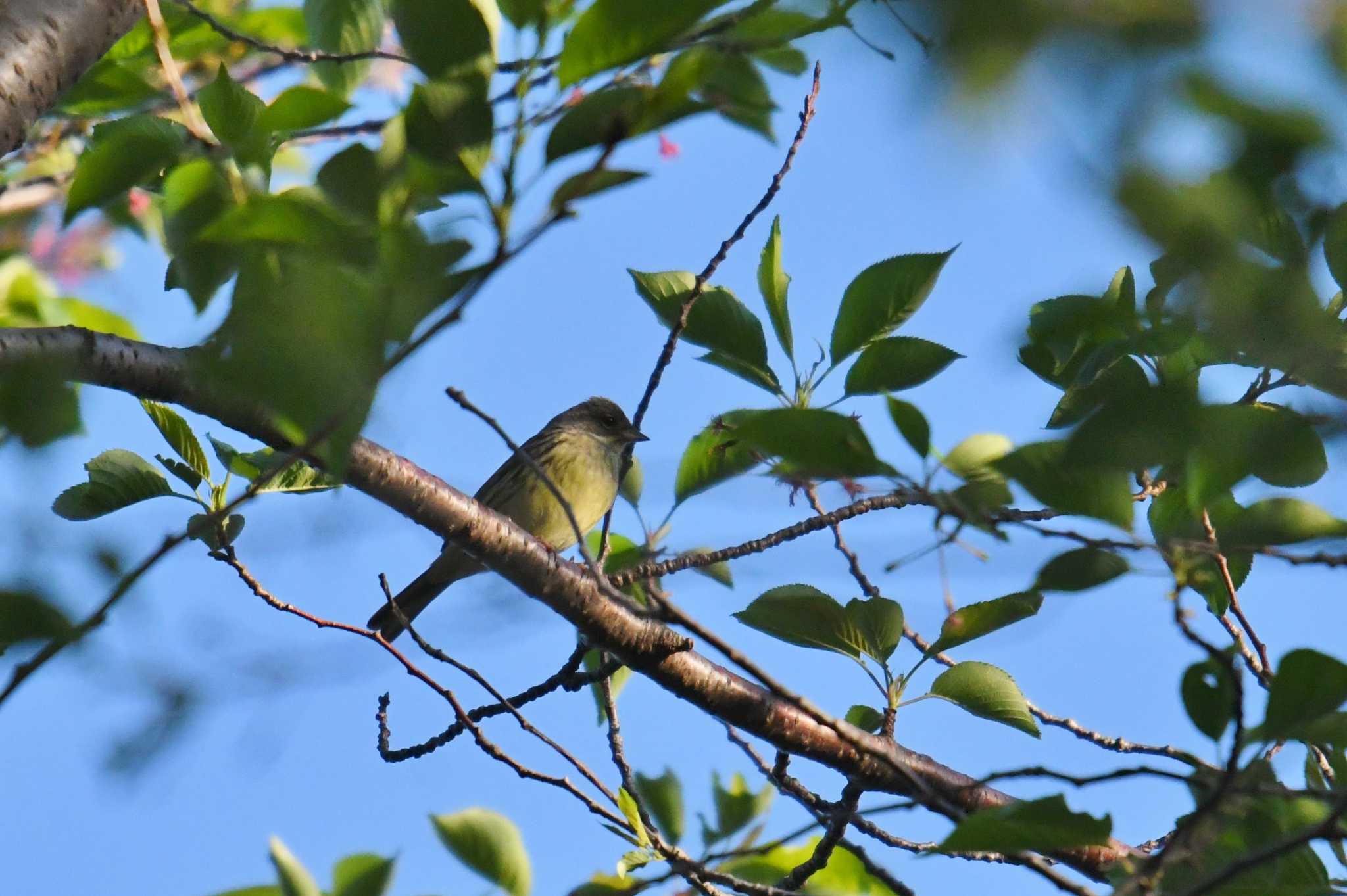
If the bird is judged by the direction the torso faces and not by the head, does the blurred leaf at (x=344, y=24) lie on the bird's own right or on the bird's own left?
on the bird's own right

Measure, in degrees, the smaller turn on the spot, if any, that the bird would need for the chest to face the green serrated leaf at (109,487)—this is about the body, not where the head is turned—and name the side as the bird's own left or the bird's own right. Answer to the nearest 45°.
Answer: approximately 90° to the bird's own right

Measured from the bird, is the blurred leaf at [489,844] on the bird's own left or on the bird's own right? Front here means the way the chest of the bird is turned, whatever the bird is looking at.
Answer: on the bird's own right

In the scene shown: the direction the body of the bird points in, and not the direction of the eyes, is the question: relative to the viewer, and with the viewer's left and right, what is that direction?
facing to the right of the viewer

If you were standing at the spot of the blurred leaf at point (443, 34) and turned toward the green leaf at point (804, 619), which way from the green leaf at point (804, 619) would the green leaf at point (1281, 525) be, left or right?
right
